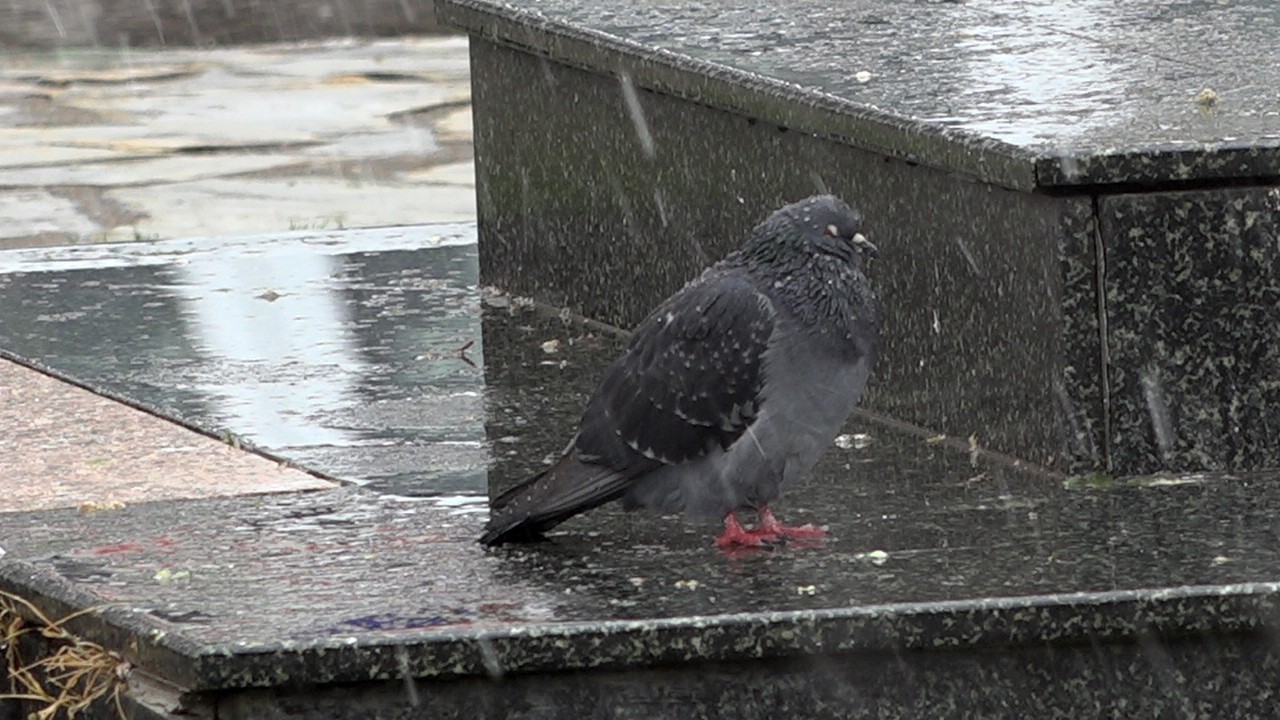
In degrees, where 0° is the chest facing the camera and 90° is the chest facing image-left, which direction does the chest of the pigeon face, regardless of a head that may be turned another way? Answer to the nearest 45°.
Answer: approximately 270°
